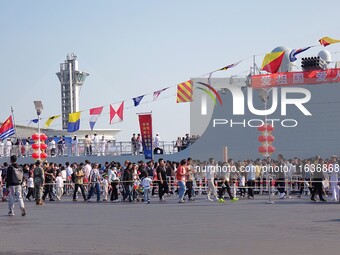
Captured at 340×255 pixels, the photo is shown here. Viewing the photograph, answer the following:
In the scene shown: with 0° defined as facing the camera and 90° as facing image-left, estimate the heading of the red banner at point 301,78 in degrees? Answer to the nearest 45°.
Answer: approximately 0°

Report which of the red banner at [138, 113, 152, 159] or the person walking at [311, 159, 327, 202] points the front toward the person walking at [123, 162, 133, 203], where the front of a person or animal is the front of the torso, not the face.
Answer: the red banner

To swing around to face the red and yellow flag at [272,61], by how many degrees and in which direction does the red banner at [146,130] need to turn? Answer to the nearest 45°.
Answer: approximately 90° to its left

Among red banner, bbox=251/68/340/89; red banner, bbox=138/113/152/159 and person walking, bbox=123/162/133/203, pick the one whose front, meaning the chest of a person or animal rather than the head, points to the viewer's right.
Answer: the person walking

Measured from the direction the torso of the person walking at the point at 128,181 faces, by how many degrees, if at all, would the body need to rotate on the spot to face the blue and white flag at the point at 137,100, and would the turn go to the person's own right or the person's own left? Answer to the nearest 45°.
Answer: approximately 90° to the person's own left
